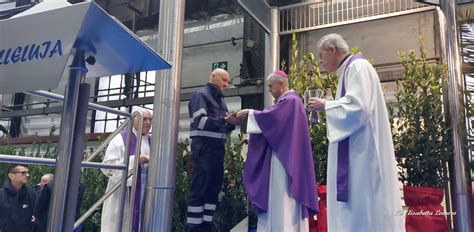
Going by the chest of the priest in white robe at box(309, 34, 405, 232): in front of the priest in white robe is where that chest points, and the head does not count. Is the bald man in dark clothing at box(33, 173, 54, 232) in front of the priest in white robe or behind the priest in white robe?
in front

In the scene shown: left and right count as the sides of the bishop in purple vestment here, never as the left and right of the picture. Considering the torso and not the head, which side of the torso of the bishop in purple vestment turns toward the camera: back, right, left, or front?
left

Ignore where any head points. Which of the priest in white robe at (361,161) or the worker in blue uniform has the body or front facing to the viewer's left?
the priest in white robe

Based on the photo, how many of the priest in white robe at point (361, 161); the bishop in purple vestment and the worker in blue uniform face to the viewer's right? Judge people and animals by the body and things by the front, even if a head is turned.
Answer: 1

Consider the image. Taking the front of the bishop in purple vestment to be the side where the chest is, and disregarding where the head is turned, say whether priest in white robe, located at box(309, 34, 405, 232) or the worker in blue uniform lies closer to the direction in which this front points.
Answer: the worker in blue uniform

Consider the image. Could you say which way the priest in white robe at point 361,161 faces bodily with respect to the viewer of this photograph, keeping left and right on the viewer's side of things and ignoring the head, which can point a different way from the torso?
facing to the left of the viewer

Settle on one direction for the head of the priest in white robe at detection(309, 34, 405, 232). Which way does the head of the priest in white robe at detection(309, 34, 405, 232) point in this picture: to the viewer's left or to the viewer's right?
to the viewer's left

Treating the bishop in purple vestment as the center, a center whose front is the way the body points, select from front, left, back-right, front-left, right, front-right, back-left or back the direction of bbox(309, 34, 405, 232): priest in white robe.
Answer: back-left

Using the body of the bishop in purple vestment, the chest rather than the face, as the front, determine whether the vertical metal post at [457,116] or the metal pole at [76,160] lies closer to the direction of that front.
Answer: the metal pole

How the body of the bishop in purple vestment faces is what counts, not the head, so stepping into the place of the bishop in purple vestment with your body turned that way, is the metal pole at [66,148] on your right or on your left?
on your left

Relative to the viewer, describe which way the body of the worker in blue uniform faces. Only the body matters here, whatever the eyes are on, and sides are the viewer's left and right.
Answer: facing to the right of the viewer

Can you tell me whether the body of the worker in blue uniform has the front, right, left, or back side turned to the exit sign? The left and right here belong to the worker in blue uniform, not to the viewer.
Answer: left

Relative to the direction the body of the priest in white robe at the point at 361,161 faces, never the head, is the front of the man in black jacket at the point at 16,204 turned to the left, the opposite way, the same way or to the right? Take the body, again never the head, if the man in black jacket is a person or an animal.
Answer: to the left
